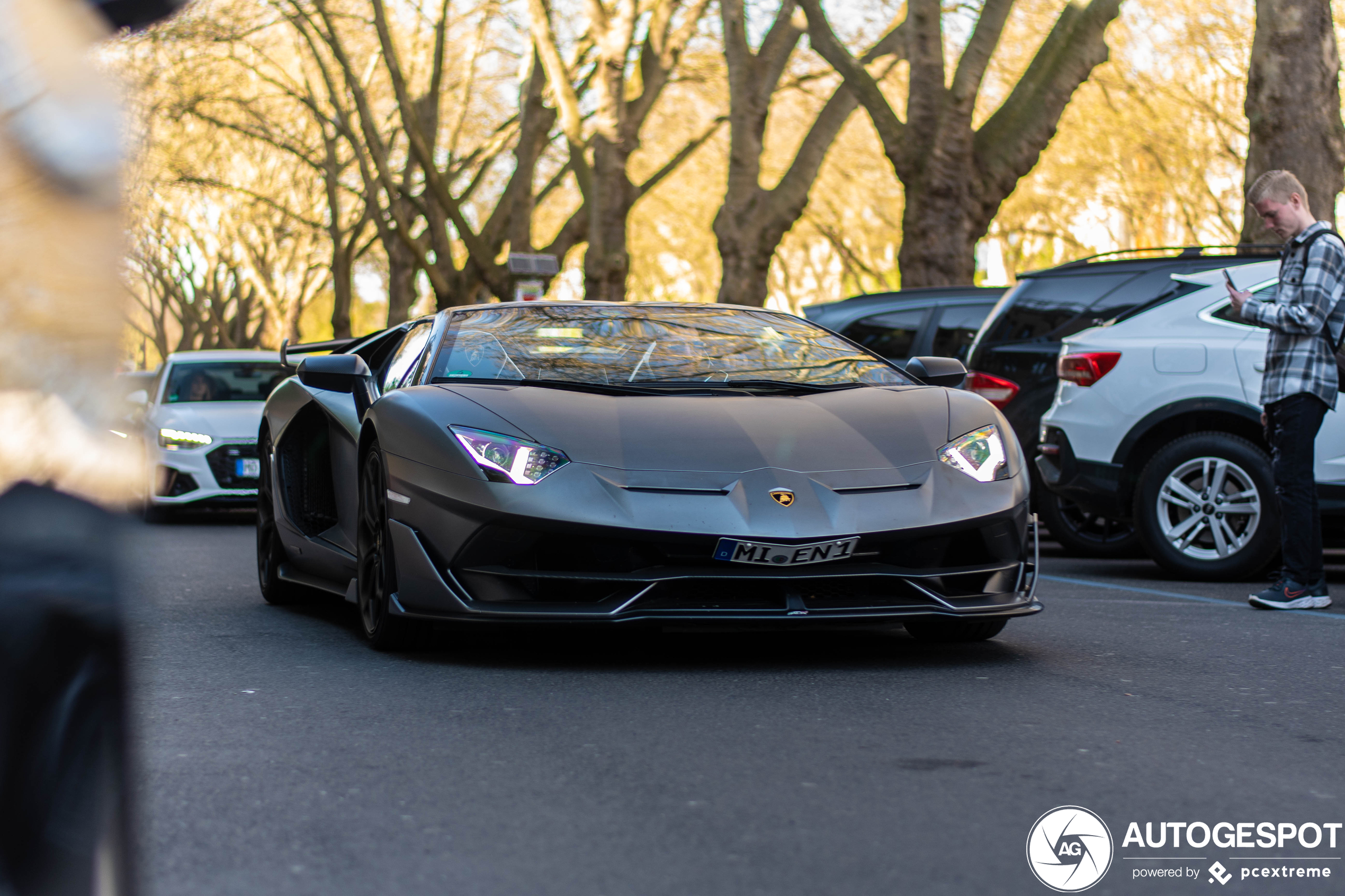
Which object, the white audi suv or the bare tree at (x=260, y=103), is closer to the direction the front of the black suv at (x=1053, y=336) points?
the white audi suv

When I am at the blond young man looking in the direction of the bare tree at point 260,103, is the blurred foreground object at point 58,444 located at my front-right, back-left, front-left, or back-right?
back-left

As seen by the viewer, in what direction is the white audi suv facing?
to the viewer's right

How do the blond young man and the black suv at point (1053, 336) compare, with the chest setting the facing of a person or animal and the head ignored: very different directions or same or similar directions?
very different directions

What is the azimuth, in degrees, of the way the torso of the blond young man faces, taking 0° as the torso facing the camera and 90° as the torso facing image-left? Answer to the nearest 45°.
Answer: approximately 90°
